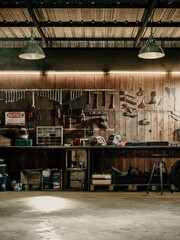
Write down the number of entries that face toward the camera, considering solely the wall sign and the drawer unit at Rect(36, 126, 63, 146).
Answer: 2

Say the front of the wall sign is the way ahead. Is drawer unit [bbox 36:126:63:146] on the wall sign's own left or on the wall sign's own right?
on the wall sign's own left

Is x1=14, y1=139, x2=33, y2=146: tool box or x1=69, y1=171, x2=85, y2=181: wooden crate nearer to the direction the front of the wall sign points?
the tool box

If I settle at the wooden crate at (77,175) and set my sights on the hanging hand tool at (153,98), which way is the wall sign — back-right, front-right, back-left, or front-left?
back-left

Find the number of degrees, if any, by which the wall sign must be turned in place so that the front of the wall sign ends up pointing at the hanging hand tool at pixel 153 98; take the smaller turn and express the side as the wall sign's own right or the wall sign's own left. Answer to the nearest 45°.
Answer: approximately 90° to the wall sign's own left

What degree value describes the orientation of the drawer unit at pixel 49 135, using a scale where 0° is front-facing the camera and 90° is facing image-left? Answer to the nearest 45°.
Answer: approximately 0°

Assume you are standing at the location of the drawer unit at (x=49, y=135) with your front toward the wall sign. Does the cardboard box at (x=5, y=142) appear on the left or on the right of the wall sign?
left

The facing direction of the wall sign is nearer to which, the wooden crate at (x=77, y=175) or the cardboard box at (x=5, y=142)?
the cardboard box

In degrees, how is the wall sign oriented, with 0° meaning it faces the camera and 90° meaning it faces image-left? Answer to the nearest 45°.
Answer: approximately 0°
